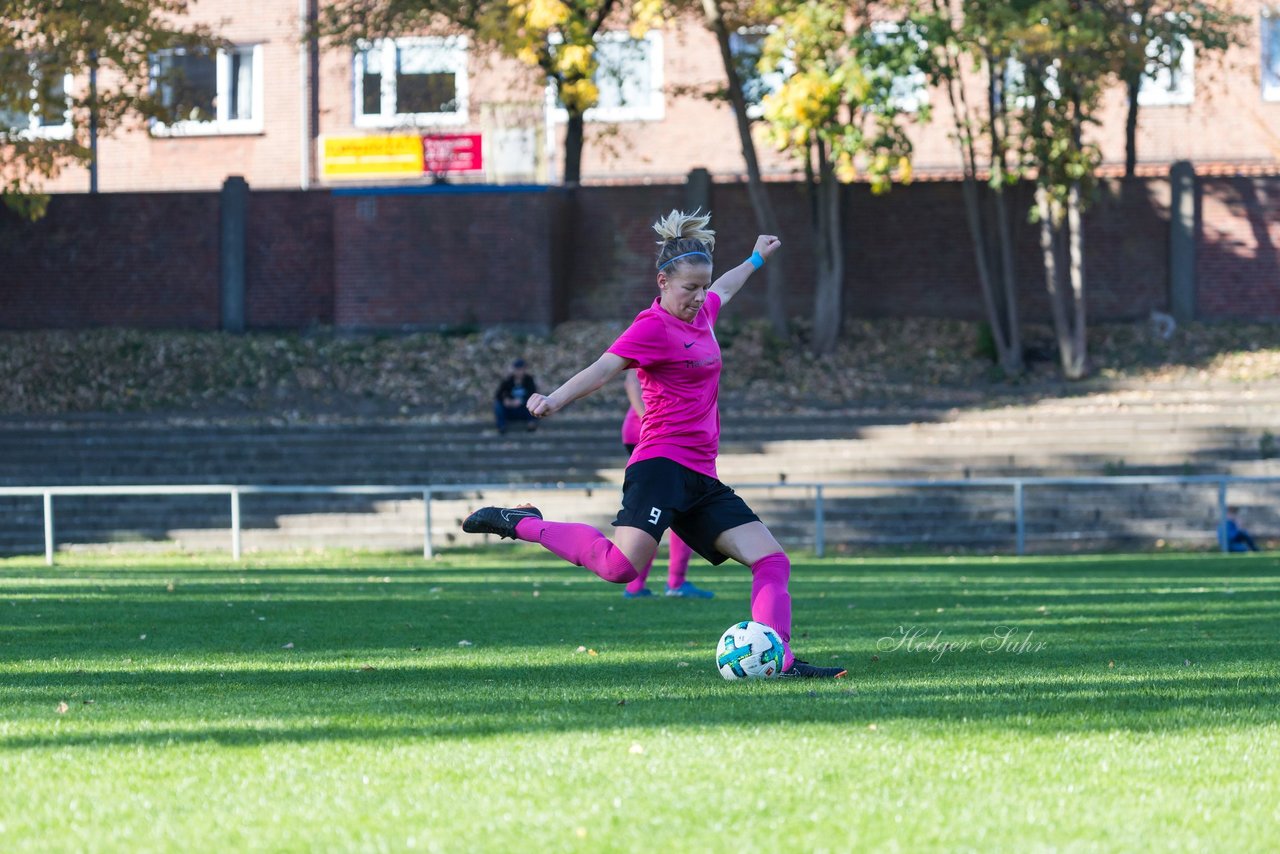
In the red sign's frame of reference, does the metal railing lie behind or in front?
in front

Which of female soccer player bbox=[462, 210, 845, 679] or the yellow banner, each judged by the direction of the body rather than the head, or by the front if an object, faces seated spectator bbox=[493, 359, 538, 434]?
the yellow banner

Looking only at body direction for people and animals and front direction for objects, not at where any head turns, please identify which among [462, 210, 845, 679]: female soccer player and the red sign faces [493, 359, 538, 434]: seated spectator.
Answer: the red sign

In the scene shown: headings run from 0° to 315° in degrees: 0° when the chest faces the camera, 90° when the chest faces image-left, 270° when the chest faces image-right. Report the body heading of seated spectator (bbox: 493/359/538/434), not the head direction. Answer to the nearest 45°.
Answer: approximately 0°

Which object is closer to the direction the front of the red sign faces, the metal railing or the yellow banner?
the metal railing

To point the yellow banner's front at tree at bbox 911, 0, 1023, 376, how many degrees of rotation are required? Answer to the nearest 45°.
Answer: approximately 45° to its left

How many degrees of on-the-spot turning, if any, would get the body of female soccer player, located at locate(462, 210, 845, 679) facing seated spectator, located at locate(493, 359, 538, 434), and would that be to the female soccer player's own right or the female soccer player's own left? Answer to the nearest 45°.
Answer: approximately 135° to the female soccer player's own left

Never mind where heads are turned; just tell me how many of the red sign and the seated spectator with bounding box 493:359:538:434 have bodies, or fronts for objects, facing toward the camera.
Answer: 2

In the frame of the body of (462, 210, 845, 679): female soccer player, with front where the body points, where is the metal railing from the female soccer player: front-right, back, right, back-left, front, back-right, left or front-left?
back-left
